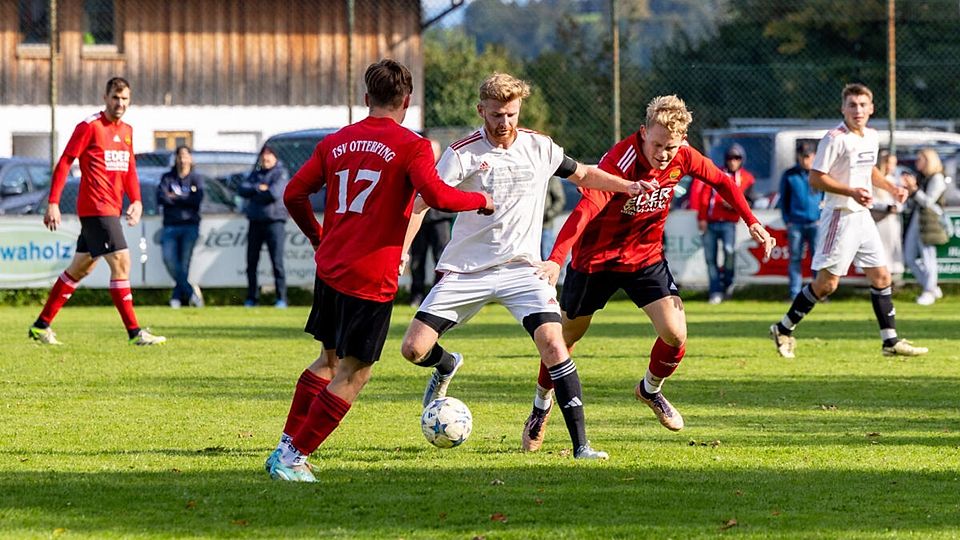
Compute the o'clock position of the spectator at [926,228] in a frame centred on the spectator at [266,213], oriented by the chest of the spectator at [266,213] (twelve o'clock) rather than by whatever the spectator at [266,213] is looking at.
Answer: the spectator at [926,228] is roughly at 9 o'clock from the spectator at [266,213].

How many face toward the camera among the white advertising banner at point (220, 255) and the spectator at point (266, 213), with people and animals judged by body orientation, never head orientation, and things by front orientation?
2

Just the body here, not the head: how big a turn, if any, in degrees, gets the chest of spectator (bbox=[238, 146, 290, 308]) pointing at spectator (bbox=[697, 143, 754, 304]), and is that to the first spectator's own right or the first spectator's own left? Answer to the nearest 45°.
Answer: approximately 90° to the first spectator's own left

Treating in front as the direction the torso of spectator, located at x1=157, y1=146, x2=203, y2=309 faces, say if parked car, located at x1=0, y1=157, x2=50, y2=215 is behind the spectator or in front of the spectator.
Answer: behind

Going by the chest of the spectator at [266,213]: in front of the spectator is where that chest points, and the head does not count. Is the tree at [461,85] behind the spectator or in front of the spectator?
behind

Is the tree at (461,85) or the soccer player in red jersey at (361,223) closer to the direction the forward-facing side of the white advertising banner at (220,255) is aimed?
the soccer player in red jersey

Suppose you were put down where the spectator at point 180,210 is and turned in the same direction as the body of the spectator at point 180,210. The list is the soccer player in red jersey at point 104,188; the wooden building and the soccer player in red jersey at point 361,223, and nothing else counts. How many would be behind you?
1

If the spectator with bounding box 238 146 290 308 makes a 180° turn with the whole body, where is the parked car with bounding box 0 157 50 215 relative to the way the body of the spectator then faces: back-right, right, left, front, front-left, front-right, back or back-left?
front-left

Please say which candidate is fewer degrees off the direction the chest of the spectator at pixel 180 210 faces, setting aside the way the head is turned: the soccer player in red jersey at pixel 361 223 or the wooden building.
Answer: the soccer player in red jersey

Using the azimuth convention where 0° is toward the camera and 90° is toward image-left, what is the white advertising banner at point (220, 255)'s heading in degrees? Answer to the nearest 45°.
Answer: approximately 0°
